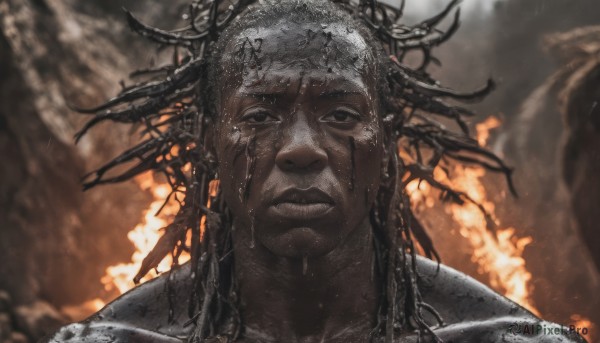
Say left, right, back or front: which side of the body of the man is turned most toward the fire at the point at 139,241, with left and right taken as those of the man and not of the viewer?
back

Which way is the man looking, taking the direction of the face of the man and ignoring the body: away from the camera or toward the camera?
toward the camera

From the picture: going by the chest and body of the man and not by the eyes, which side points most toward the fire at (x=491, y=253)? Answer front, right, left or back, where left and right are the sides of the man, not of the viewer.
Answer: back

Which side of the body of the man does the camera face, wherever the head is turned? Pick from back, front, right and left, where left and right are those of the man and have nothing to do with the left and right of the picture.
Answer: front

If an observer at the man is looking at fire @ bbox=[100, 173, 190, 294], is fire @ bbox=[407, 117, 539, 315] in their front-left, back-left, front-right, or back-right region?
front-right

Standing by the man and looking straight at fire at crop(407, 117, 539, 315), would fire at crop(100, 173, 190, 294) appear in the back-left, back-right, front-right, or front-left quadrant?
front-left

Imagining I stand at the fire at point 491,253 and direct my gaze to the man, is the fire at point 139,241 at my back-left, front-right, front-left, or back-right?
front-right
